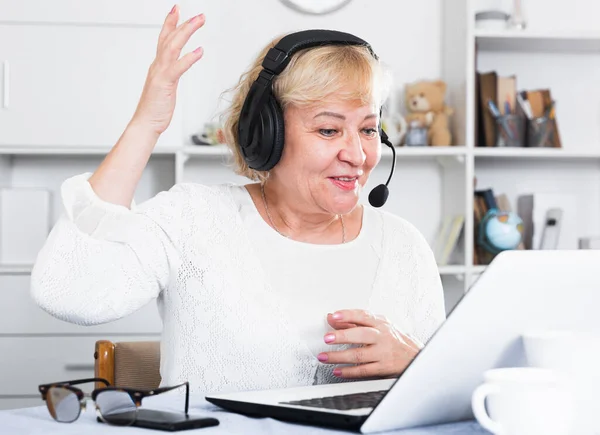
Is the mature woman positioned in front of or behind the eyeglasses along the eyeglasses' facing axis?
behind

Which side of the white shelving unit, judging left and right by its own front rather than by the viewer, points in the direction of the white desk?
front

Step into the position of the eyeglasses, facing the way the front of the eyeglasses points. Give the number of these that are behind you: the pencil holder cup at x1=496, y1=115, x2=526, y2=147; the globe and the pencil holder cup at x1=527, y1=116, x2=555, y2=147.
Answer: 3

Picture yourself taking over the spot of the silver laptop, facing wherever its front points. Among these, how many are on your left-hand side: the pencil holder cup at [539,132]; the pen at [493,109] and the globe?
0

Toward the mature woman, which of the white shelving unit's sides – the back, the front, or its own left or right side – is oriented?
front

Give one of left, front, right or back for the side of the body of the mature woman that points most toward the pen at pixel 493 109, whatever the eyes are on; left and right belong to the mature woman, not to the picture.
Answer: left

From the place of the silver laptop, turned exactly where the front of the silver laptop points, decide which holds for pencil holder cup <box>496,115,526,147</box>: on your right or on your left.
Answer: on your right

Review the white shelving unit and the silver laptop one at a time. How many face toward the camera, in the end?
1

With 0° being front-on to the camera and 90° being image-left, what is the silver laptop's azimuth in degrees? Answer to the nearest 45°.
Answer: approximately 135°

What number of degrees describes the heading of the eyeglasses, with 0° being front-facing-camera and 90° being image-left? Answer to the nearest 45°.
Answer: approximately 45°

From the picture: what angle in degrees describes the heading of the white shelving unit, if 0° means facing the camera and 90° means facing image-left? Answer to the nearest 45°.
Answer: approximately 0°

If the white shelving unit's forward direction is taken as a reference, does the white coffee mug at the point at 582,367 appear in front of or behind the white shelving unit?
in front

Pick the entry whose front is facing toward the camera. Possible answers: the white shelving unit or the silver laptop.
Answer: the white shelving unit

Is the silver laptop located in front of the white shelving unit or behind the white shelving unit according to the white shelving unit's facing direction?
in front

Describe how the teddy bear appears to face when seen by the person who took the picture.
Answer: facing the viewer and to the left of the viewer

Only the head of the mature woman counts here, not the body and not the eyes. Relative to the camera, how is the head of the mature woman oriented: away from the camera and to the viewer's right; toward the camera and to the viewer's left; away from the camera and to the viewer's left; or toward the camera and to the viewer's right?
toward the camera and to the viewer's right
